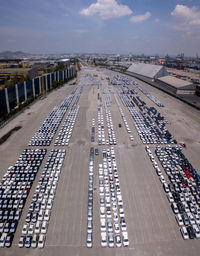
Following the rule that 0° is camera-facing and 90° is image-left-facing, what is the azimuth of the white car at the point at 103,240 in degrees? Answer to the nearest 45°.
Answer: approximately 0°

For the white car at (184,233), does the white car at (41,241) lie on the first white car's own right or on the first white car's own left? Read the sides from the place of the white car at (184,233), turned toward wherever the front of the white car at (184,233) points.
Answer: on the first white car's own right

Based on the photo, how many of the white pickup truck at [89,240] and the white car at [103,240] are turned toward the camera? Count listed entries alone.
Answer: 2

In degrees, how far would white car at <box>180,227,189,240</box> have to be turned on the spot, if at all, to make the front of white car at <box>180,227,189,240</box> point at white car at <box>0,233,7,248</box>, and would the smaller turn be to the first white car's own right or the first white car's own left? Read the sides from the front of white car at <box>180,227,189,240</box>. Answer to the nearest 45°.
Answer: approximately 90° to the first white car's own right

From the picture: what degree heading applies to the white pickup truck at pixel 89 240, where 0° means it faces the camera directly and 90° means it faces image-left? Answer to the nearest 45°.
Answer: approximately 0°

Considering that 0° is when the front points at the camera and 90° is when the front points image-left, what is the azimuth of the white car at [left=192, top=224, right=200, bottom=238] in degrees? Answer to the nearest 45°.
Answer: approximately 315°

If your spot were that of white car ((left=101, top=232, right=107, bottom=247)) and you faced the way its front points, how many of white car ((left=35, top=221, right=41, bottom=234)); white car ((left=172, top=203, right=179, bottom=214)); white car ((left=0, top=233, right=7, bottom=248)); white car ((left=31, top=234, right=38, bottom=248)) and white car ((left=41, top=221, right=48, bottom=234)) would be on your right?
4
